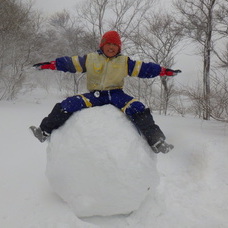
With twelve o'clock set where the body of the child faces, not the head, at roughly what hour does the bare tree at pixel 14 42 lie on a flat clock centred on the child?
The bare tree is roughly at 5 o'clock from the child.

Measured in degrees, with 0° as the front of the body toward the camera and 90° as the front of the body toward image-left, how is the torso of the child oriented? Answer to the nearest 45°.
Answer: approximately 0°
